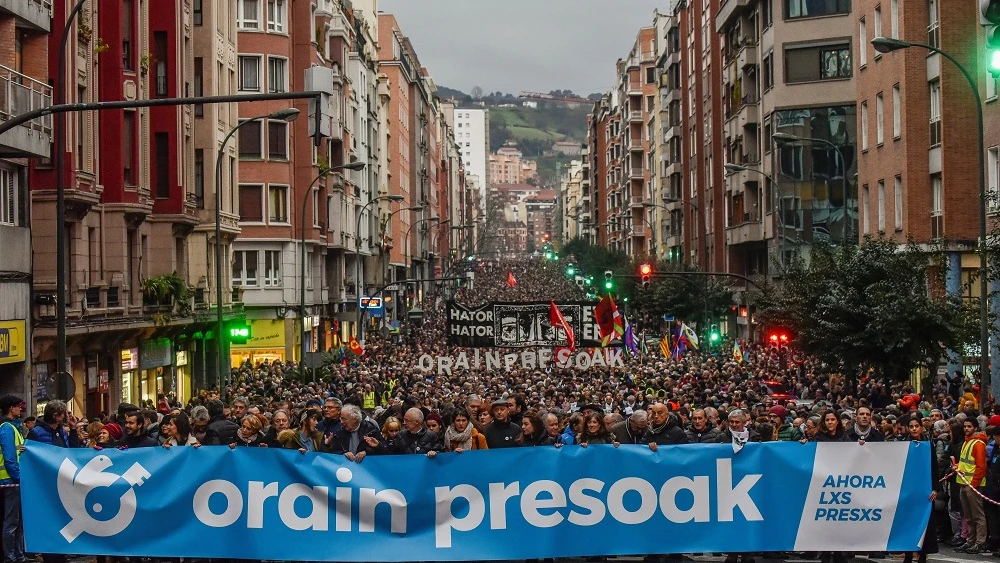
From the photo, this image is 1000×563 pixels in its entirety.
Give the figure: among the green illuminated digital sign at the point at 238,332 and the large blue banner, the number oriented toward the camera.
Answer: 2

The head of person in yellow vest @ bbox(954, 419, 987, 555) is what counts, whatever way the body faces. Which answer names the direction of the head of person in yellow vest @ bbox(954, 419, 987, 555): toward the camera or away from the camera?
toward the camera

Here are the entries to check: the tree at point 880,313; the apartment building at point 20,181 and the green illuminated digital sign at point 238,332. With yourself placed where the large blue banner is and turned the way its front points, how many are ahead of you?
0

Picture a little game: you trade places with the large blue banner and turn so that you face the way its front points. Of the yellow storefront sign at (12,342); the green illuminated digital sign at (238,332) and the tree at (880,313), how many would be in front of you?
0

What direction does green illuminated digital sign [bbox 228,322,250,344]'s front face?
toward the camera

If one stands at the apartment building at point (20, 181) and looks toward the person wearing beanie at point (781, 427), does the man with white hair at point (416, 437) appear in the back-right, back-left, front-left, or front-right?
front-right

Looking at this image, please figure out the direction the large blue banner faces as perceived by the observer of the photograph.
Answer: facing the viewer

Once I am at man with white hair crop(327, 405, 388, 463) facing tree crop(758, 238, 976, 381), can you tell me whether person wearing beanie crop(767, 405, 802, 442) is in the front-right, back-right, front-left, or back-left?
front-right

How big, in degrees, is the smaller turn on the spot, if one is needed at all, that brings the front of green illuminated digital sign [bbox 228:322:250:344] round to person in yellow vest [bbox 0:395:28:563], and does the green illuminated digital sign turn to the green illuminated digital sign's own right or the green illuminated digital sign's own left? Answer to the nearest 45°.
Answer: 0° — it already faces them

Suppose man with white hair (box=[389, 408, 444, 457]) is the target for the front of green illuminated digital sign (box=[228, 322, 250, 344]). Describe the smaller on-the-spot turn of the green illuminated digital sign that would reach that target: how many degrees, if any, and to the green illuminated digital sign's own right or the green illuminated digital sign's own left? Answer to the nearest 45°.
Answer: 0° — it already faces them

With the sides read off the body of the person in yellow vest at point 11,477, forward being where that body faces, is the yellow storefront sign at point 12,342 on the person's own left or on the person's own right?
on the person's own left
